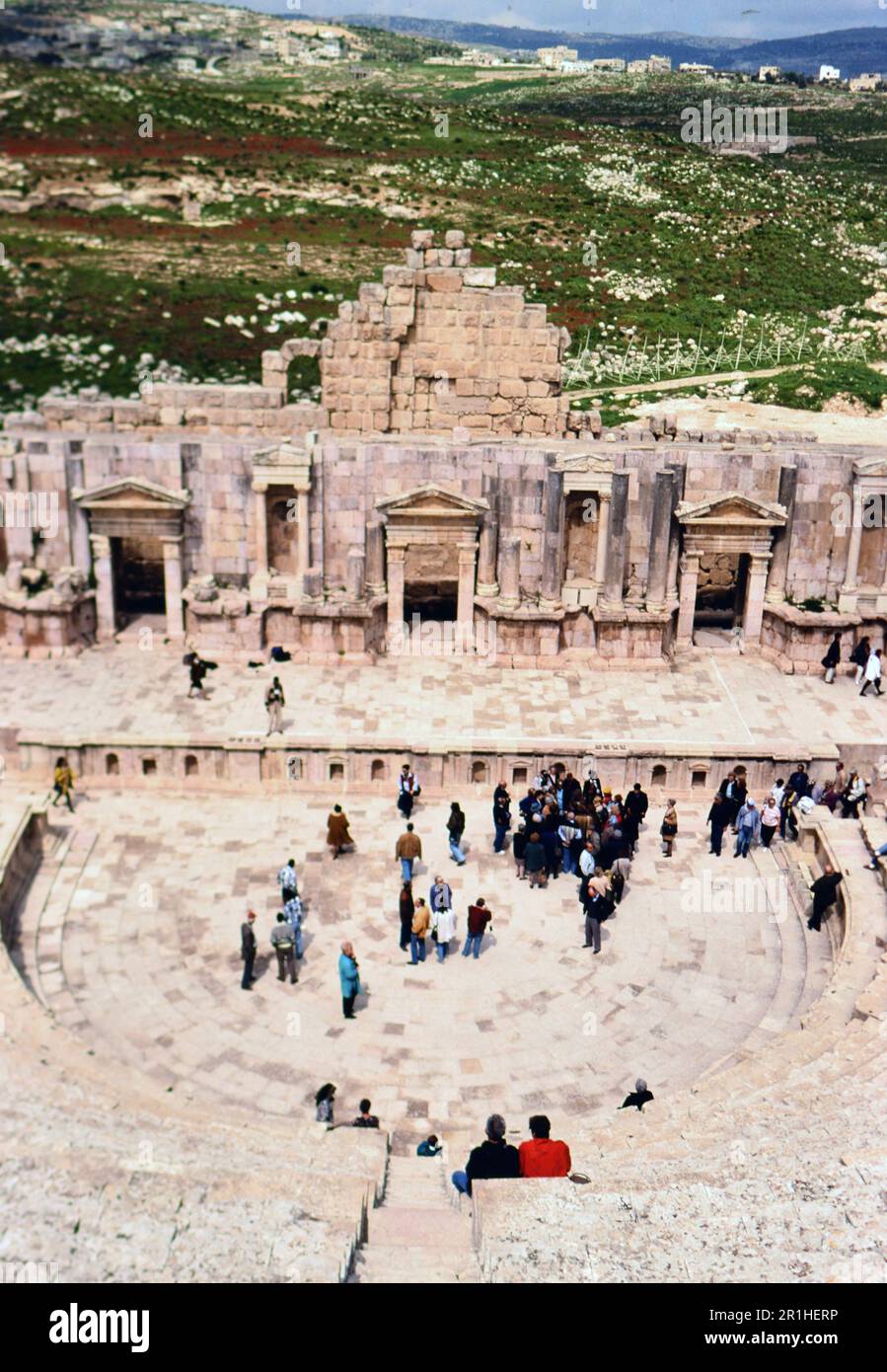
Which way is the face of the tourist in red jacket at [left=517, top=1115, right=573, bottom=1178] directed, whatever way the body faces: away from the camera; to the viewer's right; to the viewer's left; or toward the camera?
away from the camera

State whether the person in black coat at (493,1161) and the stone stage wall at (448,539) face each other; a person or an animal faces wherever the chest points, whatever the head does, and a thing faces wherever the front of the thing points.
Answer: yes

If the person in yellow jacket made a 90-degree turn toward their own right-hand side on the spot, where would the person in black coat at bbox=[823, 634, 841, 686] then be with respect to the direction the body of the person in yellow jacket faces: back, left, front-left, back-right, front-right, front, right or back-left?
back

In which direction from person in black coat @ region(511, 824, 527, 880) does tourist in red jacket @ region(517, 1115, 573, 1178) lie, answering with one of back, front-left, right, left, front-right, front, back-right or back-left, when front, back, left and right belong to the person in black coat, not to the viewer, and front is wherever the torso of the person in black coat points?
back-right

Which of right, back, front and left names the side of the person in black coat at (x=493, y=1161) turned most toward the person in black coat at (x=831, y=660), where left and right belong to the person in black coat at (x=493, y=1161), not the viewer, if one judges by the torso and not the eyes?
front

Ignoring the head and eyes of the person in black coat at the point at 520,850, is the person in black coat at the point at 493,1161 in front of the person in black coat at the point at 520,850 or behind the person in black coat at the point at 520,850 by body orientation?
behind

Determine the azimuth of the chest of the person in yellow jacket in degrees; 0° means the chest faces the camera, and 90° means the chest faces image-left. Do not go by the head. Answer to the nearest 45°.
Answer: approximately 0°

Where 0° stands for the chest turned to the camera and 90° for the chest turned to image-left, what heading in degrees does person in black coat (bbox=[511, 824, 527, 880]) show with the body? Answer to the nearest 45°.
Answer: approximately 225°

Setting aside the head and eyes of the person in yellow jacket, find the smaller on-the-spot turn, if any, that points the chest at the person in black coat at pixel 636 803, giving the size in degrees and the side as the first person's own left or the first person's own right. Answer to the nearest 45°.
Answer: approximately 90° to the first person's own left

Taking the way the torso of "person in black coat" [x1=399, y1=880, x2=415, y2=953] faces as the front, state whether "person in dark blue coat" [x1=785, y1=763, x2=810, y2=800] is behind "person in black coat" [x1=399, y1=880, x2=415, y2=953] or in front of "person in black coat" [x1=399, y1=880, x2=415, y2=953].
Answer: in front

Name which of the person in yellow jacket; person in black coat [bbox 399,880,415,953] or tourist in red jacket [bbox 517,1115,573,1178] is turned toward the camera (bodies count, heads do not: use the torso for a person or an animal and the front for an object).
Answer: the person in yellow jacket

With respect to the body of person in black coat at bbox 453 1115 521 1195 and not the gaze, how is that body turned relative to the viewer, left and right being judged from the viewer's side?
facing away from the viewer

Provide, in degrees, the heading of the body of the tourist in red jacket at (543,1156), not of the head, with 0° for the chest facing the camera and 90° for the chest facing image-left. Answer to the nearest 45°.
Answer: approximately 180°

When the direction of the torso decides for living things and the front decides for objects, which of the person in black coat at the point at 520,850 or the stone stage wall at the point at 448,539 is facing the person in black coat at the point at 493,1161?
the stone stage wall
